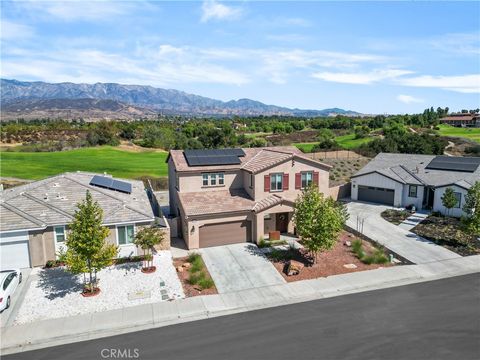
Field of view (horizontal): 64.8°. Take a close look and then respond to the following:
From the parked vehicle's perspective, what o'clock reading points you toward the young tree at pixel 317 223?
The young tree is roughly at 2 o'clock from the parked vehicle.

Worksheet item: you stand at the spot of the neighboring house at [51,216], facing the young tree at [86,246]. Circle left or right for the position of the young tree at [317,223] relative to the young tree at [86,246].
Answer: left

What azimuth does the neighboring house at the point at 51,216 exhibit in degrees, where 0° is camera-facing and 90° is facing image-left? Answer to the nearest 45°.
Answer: approximately 0°

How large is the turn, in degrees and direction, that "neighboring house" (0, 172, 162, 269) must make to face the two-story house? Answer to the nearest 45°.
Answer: approximately 90° to its left

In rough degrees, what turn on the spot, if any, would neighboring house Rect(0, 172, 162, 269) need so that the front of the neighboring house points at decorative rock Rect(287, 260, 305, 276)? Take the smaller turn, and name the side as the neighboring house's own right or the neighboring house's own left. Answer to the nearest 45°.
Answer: approximately 45° to the neighboring house's own left

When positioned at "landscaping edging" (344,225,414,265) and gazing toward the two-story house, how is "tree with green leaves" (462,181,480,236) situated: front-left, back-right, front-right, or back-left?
back-right

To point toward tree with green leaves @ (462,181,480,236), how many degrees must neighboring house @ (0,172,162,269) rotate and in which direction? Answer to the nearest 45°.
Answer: approximately 90° to its left

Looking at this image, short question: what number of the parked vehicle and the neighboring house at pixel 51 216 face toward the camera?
1

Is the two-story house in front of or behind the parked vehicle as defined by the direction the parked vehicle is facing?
in front

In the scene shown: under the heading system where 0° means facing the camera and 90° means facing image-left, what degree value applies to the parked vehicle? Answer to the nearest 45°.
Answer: approximately 225°

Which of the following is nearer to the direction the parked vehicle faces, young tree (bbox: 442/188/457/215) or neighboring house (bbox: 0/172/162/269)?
the neighboring house

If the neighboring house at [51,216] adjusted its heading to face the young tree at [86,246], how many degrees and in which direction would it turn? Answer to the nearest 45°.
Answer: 0° — it already faces it

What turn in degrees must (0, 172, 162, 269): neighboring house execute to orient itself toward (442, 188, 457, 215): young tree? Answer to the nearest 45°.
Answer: approximately 90° to its left
